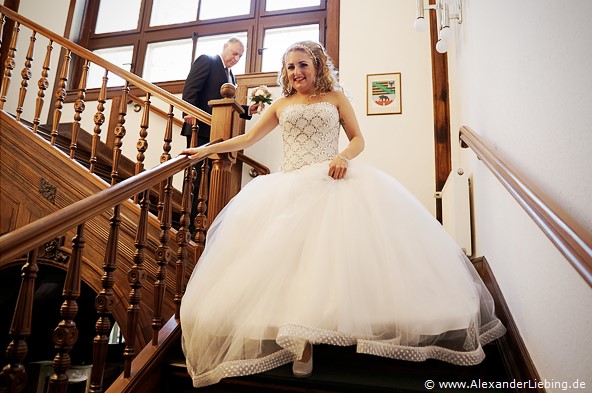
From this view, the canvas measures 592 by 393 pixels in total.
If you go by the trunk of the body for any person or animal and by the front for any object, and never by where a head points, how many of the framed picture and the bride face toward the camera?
2

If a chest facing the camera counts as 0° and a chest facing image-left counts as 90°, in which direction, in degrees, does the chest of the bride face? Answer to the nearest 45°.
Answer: approximately 0°

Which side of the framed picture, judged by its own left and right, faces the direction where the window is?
right

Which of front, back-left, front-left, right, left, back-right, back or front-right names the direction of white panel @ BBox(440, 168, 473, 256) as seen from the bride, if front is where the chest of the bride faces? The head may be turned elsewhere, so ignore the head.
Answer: back-left

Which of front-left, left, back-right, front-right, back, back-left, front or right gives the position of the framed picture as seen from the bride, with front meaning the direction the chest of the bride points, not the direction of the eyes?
back
